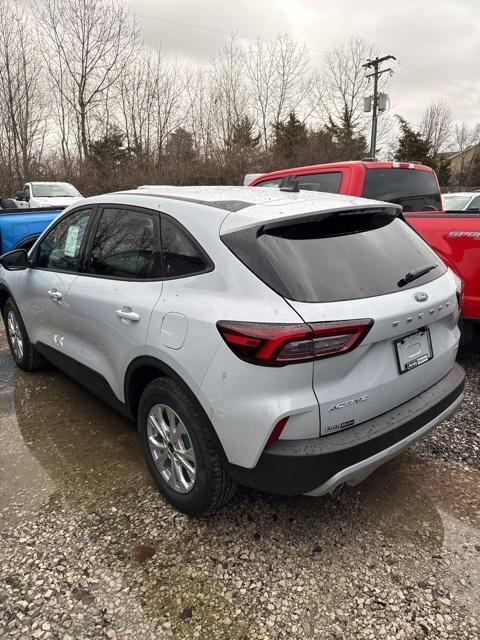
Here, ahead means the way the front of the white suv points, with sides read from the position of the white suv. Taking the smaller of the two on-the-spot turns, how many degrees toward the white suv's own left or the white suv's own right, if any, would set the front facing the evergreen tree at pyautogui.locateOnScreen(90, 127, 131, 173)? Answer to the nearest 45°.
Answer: approximately 45° to the white suv's own right

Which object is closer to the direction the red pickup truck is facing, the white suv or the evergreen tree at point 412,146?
the evergreen tree

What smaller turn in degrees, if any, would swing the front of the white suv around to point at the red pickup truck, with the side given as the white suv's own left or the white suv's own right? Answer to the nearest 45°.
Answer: approximately 90° to the white suv's own right

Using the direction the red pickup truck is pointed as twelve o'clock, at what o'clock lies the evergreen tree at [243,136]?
The evergreen tree is roughly at 1 o'clock from the red pickup truck.

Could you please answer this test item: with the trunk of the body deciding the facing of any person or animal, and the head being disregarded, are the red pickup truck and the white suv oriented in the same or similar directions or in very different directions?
same or similar directions

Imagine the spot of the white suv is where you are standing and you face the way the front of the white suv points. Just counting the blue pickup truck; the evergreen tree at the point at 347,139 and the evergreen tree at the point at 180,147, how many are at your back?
0

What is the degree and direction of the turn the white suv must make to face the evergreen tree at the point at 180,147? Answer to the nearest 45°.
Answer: approximately 45° to its right

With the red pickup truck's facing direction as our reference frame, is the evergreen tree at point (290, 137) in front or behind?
in front

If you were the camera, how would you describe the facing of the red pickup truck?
facing away from the viewer and to the left of the viewer

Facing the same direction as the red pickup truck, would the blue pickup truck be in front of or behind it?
in front

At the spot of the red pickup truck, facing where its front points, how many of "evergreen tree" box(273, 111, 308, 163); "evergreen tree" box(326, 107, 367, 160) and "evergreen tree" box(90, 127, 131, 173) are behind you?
0

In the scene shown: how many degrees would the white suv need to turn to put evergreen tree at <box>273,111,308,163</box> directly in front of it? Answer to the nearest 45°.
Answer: approximately 45° to its right

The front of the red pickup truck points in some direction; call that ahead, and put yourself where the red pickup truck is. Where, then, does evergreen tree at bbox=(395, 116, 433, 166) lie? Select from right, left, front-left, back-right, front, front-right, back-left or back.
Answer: front-right

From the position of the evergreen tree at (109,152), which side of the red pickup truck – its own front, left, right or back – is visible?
front

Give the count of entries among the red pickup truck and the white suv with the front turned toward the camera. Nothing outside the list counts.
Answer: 0

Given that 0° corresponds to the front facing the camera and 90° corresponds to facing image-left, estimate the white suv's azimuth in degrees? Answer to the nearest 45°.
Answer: approximately 135°
